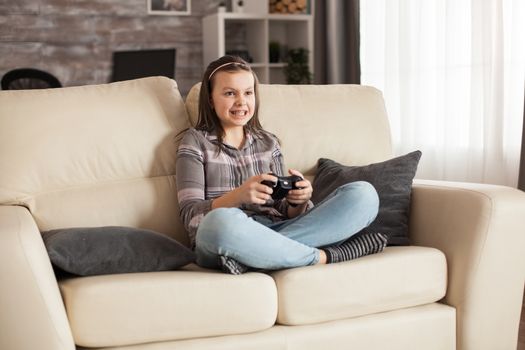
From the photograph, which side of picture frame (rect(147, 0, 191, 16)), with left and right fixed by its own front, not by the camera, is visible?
front

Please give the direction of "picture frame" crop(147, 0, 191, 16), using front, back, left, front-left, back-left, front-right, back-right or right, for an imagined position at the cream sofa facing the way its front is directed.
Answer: back-left

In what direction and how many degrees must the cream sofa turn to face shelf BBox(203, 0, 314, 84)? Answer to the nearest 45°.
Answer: approximately 135° to its left

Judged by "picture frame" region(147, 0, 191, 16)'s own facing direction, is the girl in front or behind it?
in front

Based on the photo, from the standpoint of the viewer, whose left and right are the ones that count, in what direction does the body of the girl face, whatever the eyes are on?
facing the viewer and to the right of the viewer

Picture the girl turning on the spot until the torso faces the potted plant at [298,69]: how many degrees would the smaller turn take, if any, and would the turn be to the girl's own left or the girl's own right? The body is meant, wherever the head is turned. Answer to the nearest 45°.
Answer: approximately 135° to the girl's own left

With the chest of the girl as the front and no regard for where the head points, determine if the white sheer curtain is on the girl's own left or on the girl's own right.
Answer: on the girl's own left

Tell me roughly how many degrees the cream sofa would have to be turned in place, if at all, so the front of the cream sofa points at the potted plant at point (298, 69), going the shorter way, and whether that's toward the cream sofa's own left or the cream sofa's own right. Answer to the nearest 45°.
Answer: approximately 135° to the cream sofa's own left

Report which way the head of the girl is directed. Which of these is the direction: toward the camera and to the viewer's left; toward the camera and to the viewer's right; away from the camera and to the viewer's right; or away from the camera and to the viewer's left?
toward the camera and to the viewer's right

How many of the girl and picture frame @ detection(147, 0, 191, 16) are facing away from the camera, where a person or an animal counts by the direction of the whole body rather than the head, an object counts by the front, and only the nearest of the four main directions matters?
0

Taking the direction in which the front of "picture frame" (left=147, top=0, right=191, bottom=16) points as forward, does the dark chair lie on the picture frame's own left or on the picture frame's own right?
on the picture frame's own right

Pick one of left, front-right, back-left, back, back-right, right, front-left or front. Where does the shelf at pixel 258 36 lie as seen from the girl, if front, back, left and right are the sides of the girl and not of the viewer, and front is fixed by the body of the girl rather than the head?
back-left
